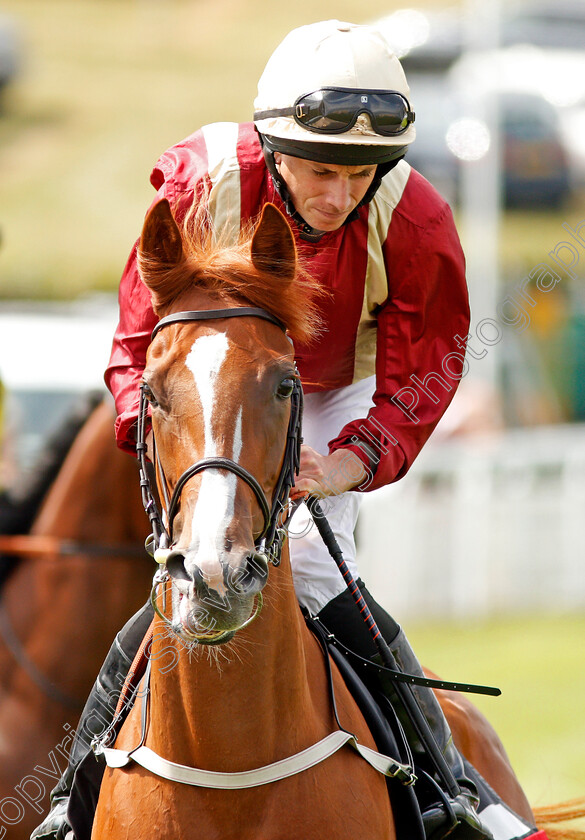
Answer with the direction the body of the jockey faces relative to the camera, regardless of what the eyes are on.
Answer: toward the camera

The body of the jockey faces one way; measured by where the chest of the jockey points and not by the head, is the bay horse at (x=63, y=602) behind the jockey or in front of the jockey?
behind
